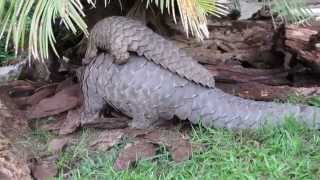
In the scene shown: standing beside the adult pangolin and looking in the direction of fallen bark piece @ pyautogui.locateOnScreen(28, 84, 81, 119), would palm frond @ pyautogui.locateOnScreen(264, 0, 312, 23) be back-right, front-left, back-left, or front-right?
back-right

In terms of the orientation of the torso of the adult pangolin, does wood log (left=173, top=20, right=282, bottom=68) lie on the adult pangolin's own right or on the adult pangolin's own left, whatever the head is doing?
on the adult pangolin's own right

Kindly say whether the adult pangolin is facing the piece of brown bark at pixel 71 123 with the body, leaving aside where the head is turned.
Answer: yes

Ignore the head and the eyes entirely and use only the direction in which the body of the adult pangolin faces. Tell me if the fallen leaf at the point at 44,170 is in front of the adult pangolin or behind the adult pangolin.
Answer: in front

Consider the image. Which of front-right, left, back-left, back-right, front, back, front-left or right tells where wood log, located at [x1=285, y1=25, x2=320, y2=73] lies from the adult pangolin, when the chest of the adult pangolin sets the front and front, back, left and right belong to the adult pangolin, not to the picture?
back-right

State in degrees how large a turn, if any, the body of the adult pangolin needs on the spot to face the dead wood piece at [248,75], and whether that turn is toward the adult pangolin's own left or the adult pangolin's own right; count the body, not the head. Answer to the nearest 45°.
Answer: approximately 135° to the adult pangolin's own right

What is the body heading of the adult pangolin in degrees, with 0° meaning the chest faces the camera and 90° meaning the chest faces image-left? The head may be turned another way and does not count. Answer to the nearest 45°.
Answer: approximately 90°

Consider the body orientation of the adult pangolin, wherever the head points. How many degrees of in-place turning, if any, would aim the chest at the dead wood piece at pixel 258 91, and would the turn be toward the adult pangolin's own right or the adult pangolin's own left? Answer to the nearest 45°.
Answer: approximately 135° to the adult pangolin's own right

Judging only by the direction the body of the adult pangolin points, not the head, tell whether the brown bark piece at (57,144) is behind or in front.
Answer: in front

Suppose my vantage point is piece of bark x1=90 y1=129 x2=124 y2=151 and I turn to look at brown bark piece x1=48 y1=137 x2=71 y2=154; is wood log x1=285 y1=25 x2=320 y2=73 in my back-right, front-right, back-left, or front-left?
back-right
